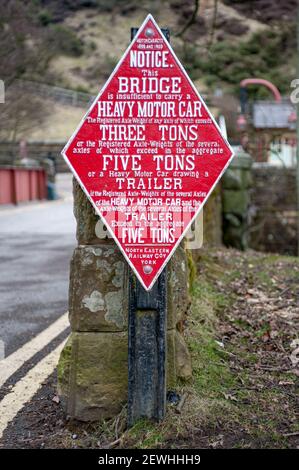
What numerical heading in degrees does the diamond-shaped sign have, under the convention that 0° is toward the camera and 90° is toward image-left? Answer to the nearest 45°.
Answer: approximately 0°
